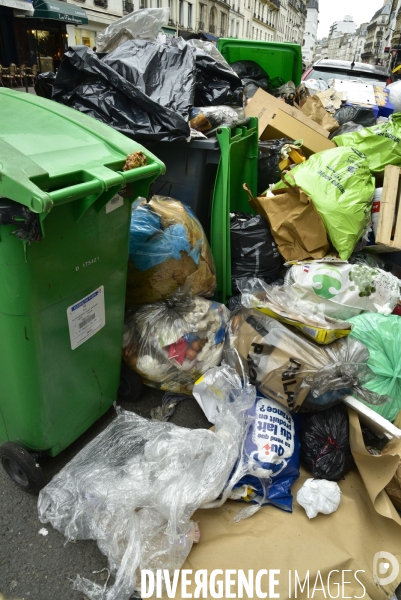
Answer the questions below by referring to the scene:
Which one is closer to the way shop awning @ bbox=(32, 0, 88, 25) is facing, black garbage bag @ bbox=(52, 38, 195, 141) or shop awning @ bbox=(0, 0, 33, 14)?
the black garbage bag

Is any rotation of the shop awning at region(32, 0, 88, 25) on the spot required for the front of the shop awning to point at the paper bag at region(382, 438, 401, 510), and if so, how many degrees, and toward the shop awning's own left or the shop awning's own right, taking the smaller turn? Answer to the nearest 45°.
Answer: approximately 45° to the shop awning's own right

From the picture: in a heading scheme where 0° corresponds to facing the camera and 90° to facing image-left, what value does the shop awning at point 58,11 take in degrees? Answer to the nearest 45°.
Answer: approximately 315°

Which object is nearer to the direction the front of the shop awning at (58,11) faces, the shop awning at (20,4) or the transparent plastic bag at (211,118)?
the transparent plastic bag
